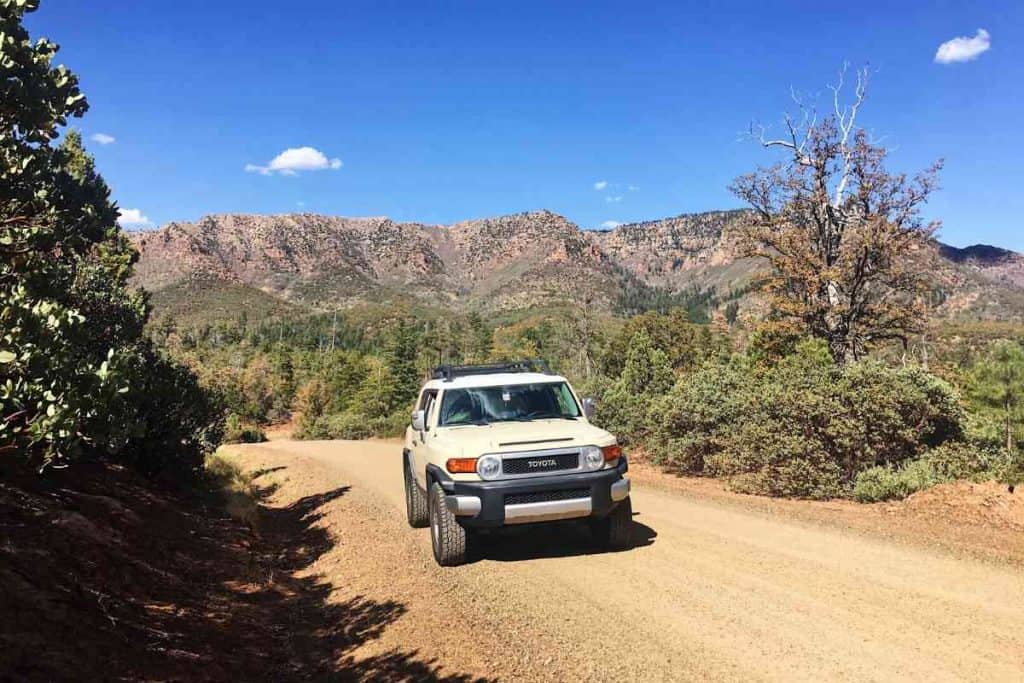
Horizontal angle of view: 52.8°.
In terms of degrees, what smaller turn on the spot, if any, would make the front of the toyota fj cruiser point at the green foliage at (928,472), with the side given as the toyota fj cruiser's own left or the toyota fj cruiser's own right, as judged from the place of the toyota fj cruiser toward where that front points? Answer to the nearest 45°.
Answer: approximately 90° to the toyota fj cruiser's own left

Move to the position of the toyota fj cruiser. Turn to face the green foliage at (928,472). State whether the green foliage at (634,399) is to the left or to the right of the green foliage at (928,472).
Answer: left

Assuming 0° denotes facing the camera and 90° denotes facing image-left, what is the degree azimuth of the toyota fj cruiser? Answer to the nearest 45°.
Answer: approximately 315°

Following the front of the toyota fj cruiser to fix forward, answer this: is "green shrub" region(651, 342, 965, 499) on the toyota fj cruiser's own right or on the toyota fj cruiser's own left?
on the toyota fj cruiser's own left

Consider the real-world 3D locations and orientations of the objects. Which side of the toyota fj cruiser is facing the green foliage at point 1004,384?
left

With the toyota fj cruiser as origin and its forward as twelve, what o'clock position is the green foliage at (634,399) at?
The green foliage is roughly at 8 o'clock from the toyota fj cruiser.
